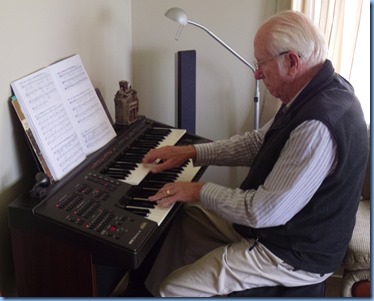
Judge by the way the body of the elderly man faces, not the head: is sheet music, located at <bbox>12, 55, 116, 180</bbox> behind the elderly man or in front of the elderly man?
in front

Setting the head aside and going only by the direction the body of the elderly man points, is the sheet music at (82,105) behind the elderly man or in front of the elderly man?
in front

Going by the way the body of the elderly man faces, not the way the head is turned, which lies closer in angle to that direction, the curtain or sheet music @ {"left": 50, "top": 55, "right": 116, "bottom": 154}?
the sheet music

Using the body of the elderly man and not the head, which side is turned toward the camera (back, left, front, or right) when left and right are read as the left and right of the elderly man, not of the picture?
left

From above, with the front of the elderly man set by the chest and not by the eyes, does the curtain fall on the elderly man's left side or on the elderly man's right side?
on the elderly man's right side

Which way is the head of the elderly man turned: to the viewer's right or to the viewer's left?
to the viewer's left
